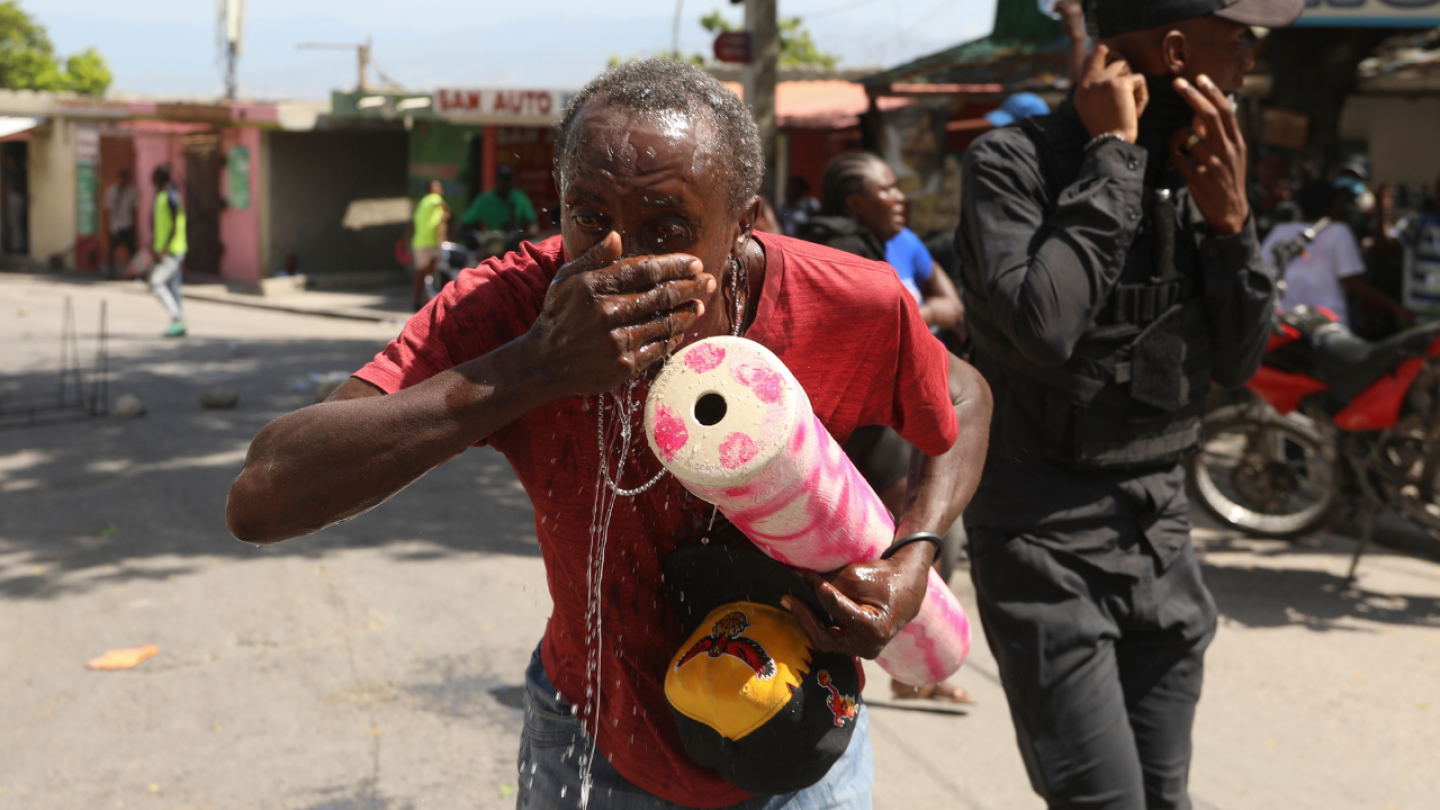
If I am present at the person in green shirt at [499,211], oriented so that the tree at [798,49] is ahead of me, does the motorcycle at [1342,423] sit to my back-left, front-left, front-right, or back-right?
back-right

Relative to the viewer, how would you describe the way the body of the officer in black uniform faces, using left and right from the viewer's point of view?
facing the viewer and to the right of the viewer

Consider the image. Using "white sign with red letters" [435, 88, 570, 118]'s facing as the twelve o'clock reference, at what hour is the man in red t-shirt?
The man in red t-shirt is roughly at 12 o'clock from the white sign with red letters.

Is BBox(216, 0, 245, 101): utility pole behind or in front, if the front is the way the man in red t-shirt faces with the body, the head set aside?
behind

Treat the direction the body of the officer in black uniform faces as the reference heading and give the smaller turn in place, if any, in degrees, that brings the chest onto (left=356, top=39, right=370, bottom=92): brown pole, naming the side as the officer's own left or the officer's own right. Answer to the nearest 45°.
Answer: approximately 180°

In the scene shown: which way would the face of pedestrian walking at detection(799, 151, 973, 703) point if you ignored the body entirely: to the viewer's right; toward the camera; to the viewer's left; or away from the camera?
to the viewer's right

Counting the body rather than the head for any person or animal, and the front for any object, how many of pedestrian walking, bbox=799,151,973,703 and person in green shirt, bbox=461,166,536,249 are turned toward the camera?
1
